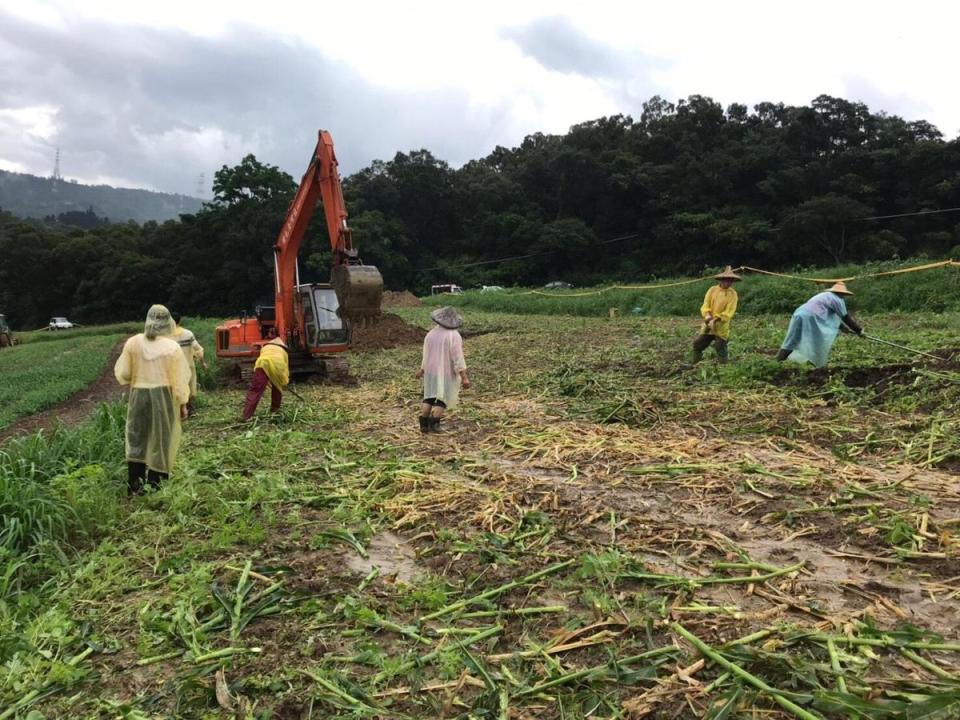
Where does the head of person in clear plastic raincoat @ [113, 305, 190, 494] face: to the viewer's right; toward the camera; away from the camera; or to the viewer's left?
away from the camera

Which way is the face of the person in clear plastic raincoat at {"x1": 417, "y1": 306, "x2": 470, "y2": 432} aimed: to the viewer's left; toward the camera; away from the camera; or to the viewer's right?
away from the camera

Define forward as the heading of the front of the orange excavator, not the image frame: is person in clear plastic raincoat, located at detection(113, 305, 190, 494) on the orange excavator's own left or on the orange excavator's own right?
on the orange excavator's own right

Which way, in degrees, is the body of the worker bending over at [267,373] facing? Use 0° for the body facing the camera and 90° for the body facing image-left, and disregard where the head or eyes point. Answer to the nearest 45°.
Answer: approximately 225°

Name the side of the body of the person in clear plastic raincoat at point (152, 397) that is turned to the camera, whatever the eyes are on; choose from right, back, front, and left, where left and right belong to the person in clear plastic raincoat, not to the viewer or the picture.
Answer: back

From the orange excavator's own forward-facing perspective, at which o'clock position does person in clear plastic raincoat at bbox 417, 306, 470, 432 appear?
The person in clear plastic raincoat is roughly at 1 o'clock from the orange excavator.

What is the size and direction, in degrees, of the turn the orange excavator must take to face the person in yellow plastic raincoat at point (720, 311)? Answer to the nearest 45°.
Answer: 0° — it already faces them

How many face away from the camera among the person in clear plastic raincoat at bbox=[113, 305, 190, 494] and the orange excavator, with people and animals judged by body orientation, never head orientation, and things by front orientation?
1

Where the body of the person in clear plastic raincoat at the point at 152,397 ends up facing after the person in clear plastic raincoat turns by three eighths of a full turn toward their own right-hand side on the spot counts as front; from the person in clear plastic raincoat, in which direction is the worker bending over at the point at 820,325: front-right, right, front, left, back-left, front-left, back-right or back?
front-left

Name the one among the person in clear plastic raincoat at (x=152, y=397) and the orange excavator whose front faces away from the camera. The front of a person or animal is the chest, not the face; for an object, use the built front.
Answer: the person in clear plastic raincoat

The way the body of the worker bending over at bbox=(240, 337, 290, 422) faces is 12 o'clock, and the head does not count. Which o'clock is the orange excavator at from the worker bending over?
The orange excavator is roughly at 11 o'clock from the worker bending over.
